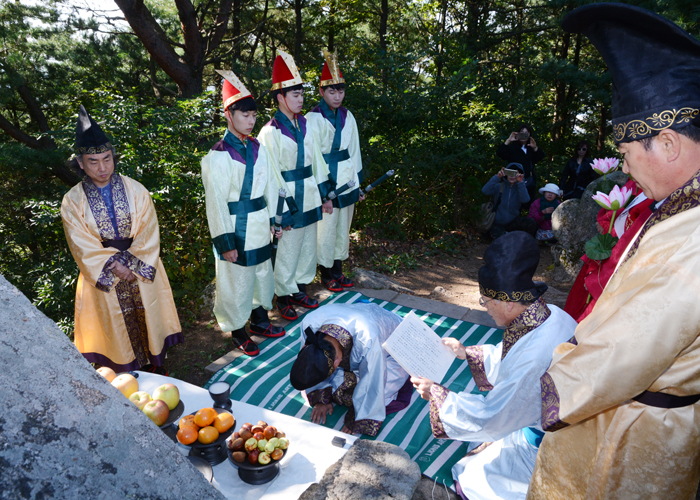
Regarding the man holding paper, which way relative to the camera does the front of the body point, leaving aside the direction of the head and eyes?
to the viewer's left

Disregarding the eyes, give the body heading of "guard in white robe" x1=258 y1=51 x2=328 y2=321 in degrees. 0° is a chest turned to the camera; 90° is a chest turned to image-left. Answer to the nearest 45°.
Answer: approximately 315°

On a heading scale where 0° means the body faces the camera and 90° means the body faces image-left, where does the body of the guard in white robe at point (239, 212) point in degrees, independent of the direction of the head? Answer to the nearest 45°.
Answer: approximately 315°

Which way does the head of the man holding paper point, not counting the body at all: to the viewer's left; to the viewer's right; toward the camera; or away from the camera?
to the viewer's left

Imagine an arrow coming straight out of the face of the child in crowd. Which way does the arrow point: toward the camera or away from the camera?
toward the camera

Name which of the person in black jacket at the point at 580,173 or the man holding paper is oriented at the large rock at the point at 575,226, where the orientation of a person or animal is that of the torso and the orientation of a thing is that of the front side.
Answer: the person in black jacket

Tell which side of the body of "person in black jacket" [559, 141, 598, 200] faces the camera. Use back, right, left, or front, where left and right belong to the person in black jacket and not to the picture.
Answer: front

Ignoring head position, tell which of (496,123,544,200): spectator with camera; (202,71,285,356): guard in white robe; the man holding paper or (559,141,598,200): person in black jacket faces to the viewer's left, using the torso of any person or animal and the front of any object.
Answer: the man holding paper

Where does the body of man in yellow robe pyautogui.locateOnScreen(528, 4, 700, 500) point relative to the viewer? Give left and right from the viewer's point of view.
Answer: facing to the left of the viewer

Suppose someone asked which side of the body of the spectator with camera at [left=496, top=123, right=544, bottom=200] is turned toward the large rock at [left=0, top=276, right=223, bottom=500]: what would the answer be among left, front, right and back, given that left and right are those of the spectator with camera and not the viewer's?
front

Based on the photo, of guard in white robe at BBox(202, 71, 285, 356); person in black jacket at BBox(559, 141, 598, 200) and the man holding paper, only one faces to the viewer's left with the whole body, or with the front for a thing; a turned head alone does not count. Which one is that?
the man holding paper

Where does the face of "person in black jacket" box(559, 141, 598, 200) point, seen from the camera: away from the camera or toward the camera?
toward the camera

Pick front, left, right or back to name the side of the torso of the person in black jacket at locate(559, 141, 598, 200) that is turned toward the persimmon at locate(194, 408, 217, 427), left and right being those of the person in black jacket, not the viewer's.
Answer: front

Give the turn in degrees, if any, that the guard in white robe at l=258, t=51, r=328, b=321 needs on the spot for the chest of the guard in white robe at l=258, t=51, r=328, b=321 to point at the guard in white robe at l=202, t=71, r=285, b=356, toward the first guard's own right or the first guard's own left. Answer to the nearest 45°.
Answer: approximately 90° to the first guard's own right

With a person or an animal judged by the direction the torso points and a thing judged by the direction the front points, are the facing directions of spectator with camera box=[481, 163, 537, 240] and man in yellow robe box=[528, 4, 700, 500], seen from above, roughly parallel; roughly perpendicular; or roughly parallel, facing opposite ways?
roughly perpendicular
